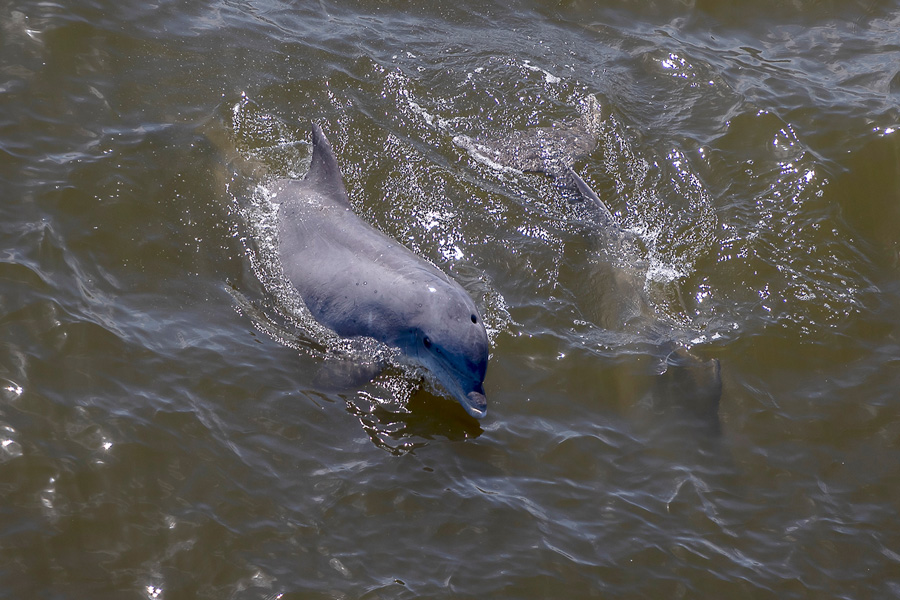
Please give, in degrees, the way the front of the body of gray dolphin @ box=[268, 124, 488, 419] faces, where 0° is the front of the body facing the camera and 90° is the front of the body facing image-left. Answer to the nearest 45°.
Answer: approximately 315°

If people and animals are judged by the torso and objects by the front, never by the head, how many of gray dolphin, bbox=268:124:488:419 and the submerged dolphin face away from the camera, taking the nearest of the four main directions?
0

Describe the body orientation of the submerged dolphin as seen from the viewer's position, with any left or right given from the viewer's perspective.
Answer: facing the viewer and to the right of the viewer

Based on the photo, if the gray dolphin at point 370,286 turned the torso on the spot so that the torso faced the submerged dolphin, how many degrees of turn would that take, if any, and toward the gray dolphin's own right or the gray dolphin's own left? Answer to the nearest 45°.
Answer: approximately 90° to the gray dolphin's own left

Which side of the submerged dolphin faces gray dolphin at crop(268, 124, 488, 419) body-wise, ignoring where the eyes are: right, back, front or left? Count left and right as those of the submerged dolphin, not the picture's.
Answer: right
